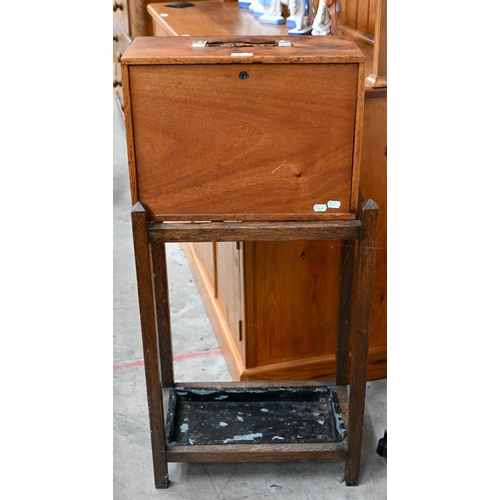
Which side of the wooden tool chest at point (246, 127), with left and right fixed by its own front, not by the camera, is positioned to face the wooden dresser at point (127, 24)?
back

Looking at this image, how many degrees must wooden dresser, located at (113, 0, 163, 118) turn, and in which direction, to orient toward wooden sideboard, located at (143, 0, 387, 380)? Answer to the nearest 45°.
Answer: approximately 45° to its left

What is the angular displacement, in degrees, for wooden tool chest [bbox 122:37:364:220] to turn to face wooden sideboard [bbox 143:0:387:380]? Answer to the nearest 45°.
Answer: approximately 180°

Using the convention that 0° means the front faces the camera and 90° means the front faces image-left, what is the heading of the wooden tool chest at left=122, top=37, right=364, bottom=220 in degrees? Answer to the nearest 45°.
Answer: approximately 0°
